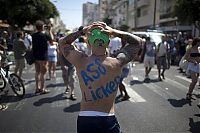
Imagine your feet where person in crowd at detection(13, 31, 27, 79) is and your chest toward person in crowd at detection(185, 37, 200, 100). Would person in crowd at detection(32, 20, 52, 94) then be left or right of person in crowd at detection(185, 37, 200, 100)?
right

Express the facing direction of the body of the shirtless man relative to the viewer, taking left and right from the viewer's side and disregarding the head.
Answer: facing away from the viewer

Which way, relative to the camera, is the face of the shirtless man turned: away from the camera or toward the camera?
away from the camera

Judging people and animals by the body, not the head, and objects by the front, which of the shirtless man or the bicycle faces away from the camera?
the shirtless man

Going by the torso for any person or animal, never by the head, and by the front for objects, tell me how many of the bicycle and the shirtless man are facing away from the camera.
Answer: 1
